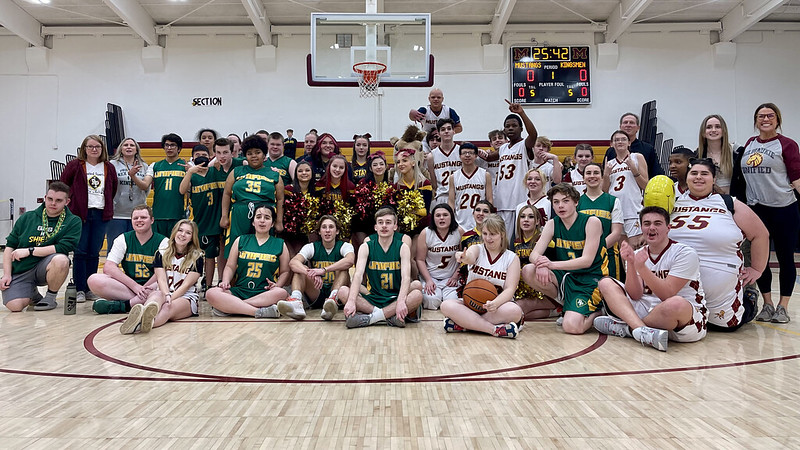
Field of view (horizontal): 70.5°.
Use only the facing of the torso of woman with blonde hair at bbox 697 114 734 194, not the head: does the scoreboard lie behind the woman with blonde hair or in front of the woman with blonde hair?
behind

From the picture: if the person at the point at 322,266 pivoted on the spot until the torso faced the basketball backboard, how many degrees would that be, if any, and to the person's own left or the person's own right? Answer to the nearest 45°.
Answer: approximately 180°

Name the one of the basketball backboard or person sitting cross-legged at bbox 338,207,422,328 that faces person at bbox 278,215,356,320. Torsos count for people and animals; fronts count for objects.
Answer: the basketball backboard

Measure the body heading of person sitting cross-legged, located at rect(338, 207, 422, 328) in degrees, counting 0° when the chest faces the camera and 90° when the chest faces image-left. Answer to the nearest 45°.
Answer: approximately 0°

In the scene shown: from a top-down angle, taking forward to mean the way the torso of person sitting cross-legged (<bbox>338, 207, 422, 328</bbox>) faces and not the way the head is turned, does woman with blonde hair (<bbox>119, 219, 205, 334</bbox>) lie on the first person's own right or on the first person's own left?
on the first person's own right

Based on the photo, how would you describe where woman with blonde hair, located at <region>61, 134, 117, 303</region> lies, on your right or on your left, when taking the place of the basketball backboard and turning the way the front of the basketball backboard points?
on your right
